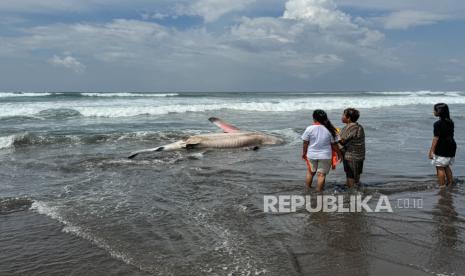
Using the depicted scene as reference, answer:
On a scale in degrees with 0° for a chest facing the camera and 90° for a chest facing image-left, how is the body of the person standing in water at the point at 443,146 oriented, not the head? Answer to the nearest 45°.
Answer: approximately 135°

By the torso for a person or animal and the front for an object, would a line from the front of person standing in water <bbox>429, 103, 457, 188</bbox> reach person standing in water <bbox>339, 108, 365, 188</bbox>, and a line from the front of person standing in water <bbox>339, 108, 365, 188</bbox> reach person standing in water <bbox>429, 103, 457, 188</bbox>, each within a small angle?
no

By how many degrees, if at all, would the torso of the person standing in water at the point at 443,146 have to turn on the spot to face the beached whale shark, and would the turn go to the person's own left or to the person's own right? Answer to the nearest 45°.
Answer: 0° — they already face it

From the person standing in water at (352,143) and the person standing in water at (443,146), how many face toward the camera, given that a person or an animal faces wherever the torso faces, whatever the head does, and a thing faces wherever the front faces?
0

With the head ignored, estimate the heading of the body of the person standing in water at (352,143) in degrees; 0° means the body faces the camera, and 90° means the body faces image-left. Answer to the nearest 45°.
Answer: approximately 90°

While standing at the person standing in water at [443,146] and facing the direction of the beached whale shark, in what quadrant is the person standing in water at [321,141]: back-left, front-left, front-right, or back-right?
front-left

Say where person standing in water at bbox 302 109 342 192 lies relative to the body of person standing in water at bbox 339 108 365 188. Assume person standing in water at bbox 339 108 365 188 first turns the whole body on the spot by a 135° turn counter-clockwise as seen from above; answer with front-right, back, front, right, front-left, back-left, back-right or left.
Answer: right

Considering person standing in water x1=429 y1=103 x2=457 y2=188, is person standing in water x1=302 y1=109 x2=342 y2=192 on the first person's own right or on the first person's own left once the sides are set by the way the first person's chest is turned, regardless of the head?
on the first person's own left

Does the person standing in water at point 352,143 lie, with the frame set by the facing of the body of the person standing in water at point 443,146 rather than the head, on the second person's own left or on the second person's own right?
on the second person's own left

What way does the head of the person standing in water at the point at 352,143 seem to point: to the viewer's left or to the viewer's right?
to the viewer's left

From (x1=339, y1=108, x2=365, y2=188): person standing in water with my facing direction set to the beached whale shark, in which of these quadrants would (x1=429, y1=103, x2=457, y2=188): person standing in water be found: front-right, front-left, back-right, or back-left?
back-right

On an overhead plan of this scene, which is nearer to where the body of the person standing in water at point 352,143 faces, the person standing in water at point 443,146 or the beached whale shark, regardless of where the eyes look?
the beached whale shark
